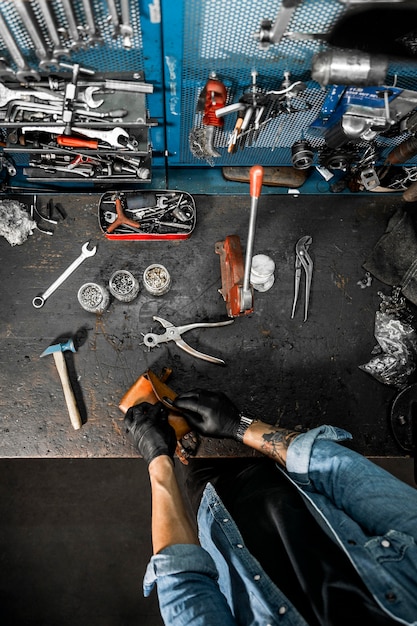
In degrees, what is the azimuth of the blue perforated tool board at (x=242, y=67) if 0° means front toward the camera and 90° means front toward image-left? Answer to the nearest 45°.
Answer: approximately 0°
